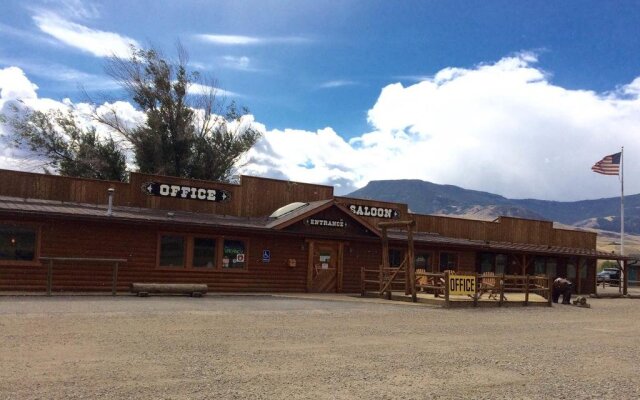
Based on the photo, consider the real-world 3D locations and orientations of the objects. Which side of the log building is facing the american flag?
left

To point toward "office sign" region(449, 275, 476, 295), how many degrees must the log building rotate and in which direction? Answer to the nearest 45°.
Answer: approximately 45° to its left

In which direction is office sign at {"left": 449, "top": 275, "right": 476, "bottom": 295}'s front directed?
toward the camera

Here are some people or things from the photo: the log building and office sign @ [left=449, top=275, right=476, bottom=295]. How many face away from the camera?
0

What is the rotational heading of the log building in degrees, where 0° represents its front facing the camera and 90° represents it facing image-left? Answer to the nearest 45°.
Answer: approximately 315°

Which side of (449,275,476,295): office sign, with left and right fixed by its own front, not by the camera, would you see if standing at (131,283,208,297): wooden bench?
right
